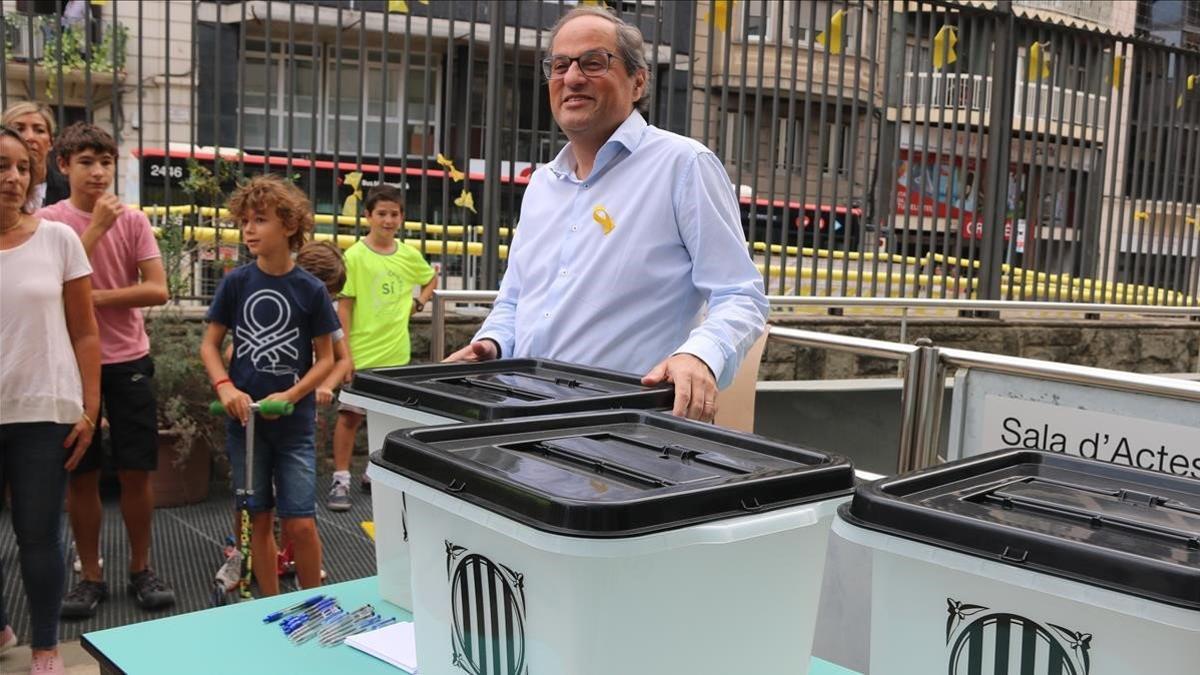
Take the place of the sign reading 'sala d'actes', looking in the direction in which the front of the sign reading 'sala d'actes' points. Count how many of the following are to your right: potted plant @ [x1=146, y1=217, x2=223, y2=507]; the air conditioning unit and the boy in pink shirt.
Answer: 3

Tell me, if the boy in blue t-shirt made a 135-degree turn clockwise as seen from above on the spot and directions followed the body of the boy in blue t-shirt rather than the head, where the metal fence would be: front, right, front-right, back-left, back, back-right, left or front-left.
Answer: right

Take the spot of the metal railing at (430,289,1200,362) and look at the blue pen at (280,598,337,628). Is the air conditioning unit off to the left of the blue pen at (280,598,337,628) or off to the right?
right

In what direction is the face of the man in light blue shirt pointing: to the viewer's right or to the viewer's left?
to the viewer's left

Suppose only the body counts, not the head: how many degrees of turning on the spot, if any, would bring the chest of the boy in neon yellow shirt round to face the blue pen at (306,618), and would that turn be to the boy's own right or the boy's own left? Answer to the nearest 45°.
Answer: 0° — they already face it

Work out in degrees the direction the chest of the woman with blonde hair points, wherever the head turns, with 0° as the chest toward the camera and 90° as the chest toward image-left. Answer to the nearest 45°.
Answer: approximately 0°

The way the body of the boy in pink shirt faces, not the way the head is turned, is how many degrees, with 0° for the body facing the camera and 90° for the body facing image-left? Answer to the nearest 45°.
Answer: approximately 0°

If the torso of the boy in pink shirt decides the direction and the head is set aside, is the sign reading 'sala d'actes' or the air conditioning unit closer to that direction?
the sign reading 'sala d'actes'

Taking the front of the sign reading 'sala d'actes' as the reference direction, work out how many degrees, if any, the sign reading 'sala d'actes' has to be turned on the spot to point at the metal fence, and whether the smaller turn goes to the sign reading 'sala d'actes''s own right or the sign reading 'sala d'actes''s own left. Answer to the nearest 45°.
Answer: approximately 135° to the sign reading 'sala d'actes''s own right

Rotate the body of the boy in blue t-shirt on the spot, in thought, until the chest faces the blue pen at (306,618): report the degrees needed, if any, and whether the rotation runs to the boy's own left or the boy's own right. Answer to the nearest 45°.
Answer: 0° — they already face it
